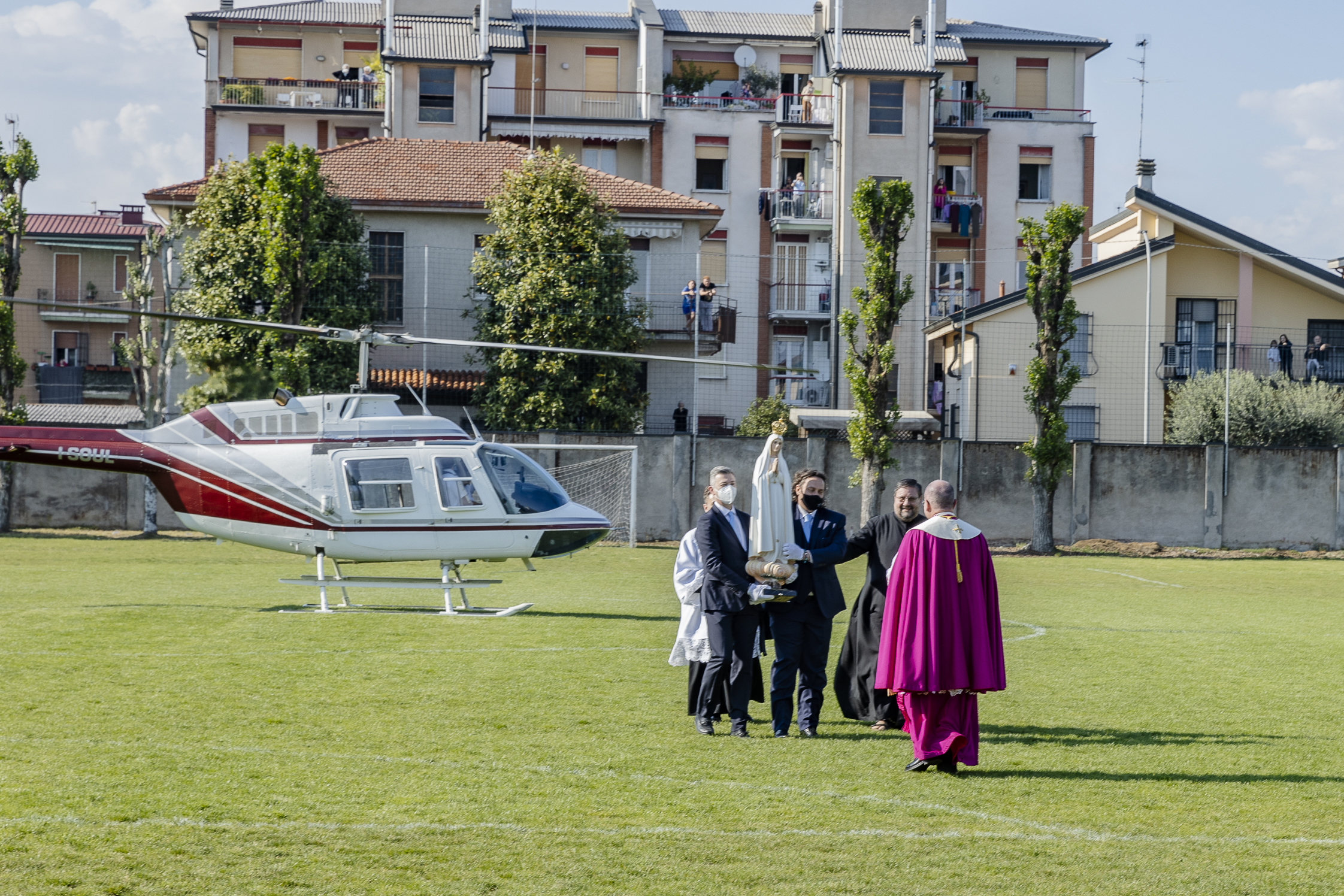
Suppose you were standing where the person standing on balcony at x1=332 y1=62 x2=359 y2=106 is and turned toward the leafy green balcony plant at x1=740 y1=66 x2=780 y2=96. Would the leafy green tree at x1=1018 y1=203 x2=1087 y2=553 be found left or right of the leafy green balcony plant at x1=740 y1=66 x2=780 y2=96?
right

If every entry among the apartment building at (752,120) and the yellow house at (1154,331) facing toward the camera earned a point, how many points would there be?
2
